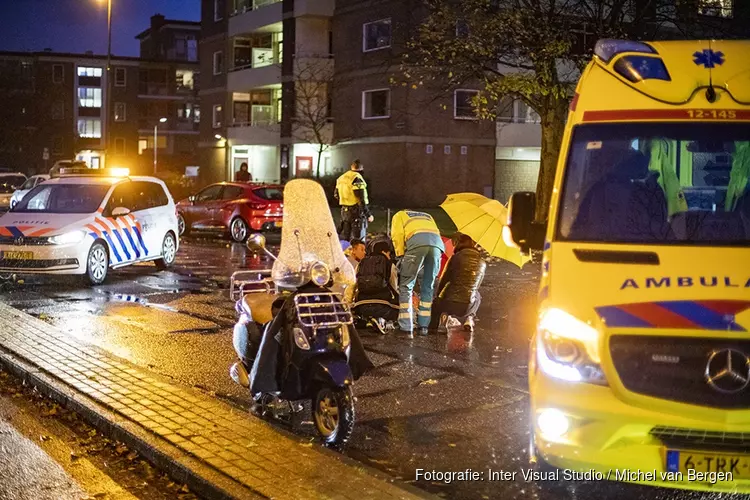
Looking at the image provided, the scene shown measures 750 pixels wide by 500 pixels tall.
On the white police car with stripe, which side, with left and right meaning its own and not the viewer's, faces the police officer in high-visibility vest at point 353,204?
back

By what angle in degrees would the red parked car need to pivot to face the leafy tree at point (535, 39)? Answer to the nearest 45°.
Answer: approximately 180°

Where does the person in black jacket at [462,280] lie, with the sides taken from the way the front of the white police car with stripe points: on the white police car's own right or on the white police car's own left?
on the white police car's own left

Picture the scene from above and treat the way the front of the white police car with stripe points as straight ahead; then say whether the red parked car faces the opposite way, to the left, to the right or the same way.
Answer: to the right

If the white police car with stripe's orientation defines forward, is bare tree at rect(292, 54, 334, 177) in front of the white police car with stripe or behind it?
behind

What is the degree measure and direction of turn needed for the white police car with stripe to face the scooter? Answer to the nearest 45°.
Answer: approximately 45° to its left

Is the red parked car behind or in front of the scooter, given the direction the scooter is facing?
behind

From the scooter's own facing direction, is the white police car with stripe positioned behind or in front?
behind

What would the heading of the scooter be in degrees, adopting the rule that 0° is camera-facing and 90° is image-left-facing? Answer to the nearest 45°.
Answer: approximately 315°

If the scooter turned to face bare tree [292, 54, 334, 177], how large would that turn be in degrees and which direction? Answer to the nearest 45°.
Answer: approximately 135° to its left

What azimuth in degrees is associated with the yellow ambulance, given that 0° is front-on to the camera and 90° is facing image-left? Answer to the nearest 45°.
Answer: approximately 0°

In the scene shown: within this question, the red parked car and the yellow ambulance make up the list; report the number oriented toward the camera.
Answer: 1

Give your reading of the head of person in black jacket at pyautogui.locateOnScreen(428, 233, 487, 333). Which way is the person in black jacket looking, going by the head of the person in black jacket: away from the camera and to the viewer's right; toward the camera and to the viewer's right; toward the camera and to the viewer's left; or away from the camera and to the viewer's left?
away from the camera and to the viewer's left

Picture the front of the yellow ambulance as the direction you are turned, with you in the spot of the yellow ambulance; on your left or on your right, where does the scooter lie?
on your right

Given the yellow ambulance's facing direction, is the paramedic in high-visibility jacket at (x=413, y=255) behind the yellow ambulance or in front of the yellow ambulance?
behind
